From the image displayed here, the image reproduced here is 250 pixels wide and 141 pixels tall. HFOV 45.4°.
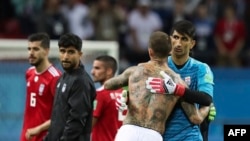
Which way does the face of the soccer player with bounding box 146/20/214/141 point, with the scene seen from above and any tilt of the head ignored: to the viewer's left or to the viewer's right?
to the viewer's left

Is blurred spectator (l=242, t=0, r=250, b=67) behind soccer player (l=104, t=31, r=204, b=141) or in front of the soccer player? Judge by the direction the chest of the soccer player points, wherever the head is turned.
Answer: in front

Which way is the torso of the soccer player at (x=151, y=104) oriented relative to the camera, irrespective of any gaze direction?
away from the camera

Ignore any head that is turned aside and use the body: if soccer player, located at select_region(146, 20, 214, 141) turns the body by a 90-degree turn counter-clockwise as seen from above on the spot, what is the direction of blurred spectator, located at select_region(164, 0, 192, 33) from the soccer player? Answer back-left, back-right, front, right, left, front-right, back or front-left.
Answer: back-left

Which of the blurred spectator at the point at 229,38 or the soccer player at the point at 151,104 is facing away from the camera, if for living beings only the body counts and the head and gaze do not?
the soccer player

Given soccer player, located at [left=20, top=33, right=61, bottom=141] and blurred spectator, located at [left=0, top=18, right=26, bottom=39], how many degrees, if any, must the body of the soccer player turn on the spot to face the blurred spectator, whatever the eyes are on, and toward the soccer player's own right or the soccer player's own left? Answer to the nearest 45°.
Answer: approximately 135° to the soccer player's own right

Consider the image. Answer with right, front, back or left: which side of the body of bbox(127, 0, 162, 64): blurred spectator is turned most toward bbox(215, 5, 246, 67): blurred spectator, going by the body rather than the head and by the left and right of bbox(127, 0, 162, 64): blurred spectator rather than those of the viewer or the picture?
left

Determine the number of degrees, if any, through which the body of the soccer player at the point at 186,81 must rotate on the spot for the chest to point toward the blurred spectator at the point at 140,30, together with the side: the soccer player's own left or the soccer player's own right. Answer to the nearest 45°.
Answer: approximately 135° to the soccer player's own right
